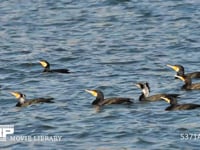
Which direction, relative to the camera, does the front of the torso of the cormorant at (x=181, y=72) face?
to the viewer's left

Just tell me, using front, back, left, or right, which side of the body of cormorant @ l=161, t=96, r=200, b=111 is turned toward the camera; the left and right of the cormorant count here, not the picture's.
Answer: left

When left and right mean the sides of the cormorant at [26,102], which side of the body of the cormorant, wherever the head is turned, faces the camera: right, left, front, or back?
left

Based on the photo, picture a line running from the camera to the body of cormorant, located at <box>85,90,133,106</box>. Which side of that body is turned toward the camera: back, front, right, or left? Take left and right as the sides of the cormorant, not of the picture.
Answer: left

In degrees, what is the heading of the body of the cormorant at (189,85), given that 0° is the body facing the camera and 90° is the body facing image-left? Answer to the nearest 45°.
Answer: approximately 90°

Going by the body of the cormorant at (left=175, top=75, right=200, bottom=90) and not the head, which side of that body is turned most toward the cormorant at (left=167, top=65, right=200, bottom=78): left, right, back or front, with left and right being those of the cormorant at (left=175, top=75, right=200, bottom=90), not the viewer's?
right
